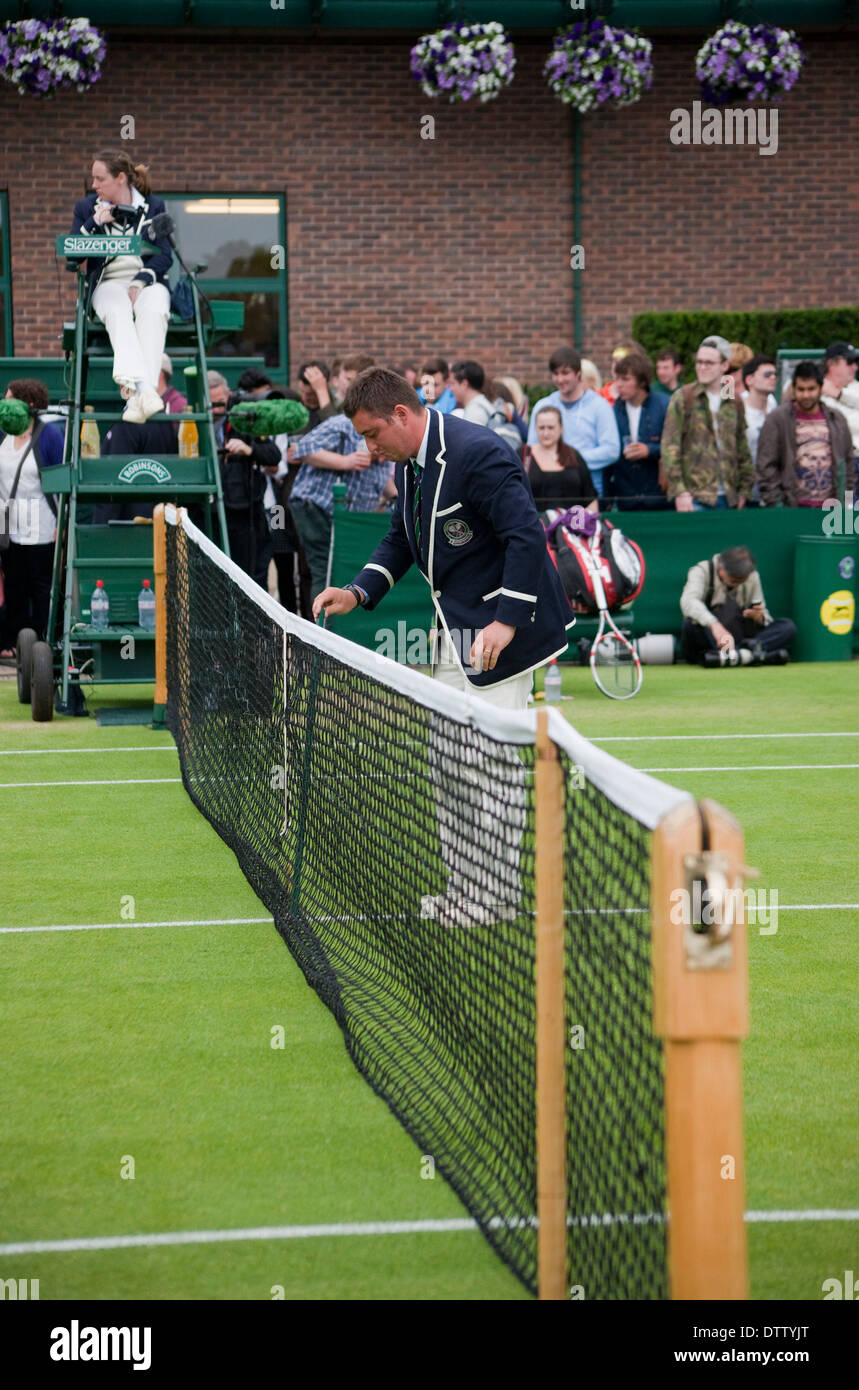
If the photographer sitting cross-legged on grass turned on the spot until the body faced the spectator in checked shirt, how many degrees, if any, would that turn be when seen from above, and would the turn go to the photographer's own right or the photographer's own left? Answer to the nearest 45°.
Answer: approximately 90° to the photographer's own right

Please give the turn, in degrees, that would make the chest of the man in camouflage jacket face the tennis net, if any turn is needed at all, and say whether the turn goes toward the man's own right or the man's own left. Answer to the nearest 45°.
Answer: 0° — they already face it

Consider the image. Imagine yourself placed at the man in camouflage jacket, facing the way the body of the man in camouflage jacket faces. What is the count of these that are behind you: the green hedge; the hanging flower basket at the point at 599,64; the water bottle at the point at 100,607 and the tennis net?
2

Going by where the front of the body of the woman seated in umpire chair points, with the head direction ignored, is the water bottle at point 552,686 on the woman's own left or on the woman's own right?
on the woman's own left

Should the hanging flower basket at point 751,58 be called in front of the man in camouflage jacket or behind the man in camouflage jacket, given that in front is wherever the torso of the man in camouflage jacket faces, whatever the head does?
behind

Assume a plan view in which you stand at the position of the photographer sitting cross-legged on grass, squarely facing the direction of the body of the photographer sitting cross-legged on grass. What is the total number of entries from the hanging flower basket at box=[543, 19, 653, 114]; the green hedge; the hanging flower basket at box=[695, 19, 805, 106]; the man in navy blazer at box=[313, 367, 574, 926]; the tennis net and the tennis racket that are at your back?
3
